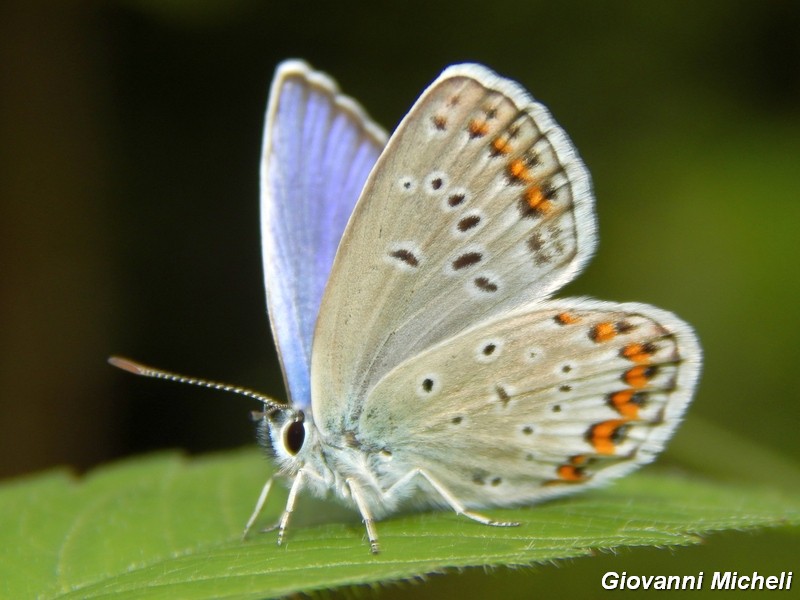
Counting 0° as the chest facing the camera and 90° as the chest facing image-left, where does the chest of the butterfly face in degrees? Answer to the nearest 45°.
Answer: approximately 90°
